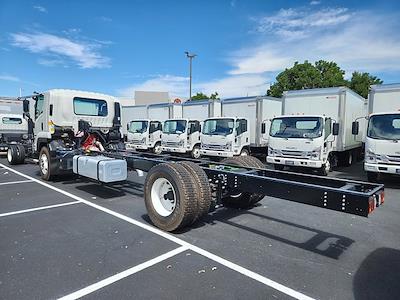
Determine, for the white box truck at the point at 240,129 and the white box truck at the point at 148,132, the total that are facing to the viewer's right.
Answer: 0

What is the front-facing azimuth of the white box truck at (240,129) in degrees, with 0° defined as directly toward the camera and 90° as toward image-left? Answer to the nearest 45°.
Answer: approximately 45°

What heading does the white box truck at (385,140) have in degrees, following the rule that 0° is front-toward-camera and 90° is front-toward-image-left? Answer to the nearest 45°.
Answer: approximately 0°

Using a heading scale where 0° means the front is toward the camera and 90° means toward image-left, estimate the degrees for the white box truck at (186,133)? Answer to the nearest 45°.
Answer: approximately 45°

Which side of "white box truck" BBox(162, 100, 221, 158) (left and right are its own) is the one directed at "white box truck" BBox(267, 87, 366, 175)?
left

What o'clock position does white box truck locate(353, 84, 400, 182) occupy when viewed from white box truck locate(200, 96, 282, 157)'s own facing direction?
white box truck locate(353, 84, 400, 182) is roughly at 9 o'clock from white box truck locate(200, 96, 282, 157).

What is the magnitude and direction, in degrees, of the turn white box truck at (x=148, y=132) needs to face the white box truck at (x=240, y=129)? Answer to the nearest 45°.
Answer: approximately 90° to its left

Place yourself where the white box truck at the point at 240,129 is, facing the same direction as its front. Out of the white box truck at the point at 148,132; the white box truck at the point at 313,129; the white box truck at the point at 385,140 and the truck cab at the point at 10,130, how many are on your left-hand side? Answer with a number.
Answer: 2
